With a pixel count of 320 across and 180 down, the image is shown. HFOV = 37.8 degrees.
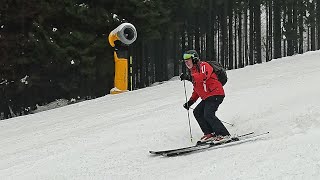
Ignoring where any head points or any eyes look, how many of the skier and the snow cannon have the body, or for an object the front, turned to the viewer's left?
1

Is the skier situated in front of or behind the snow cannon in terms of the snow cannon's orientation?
in front

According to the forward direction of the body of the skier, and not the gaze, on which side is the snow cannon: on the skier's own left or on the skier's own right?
on the skier's own right

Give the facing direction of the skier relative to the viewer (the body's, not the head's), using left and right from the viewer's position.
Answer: facing to the left of the viewer

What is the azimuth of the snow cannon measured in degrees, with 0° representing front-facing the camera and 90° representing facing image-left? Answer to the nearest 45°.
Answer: approximately 315°
